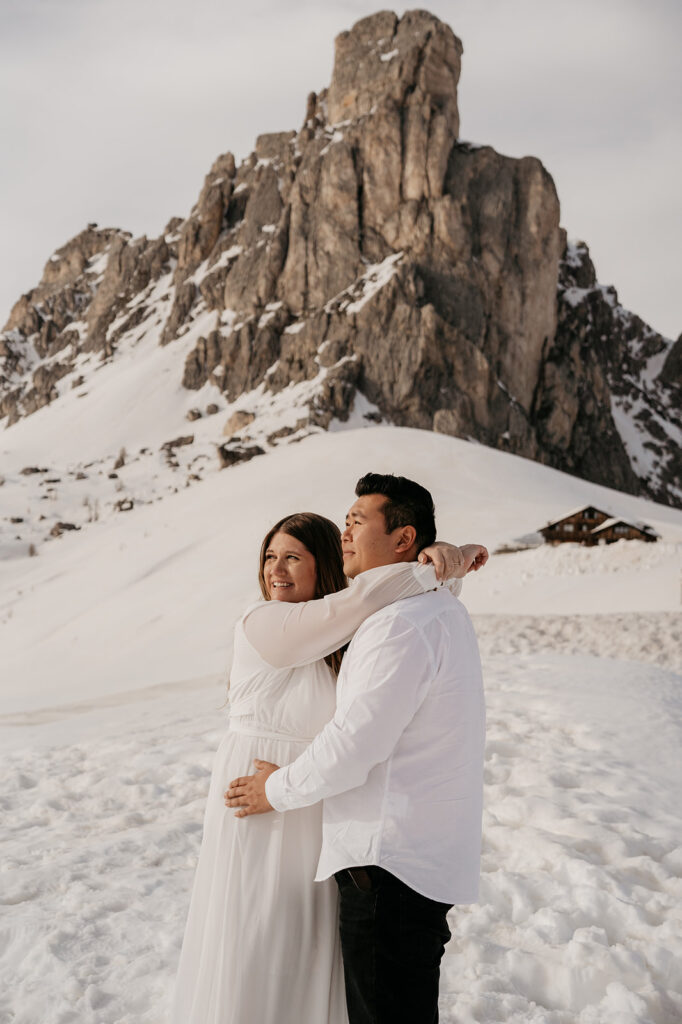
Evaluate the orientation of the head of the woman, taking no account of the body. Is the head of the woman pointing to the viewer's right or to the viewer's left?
to the viewer's left

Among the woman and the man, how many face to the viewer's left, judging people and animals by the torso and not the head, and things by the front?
1

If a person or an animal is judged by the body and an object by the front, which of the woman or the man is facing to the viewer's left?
the man

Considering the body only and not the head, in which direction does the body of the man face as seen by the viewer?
to the viewer's left

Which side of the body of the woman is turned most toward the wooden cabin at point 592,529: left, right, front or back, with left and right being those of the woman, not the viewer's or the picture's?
left

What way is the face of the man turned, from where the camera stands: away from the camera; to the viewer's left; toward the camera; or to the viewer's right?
to the viewer's left

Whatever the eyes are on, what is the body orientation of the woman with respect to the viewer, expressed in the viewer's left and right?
facing the viewer and to the right of the viewer

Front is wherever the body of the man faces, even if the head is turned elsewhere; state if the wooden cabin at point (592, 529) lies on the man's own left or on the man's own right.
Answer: on the man's own right

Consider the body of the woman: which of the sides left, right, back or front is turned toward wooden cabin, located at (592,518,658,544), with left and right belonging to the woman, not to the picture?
left

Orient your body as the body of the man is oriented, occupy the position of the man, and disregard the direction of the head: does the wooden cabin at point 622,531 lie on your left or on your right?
on your right
